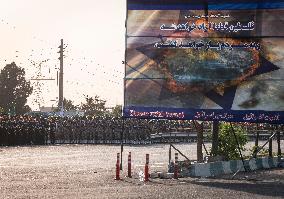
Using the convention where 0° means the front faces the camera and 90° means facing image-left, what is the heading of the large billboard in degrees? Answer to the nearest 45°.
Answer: approximately 0°
